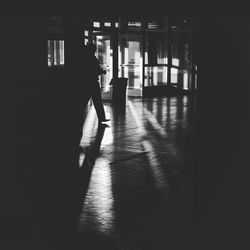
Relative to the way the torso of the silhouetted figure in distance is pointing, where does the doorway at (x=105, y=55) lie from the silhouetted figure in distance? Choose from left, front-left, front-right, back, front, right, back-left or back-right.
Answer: left

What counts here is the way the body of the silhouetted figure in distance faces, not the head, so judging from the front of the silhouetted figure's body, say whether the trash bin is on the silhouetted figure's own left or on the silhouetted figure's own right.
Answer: on the silhouetted figure's own left

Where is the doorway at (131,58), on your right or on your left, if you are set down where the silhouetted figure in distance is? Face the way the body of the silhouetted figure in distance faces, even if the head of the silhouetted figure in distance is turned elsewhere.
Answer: on your left

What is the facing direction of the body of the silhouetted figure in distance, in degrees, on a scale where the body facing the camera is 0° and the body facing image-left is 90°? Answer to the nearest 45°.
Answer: approximately 270°

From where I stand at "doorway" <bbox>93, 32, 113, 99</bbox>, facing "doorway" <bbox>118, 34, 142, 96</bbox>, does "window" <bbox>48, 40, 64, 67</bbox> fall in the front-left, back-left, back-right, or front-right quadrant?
back-right
